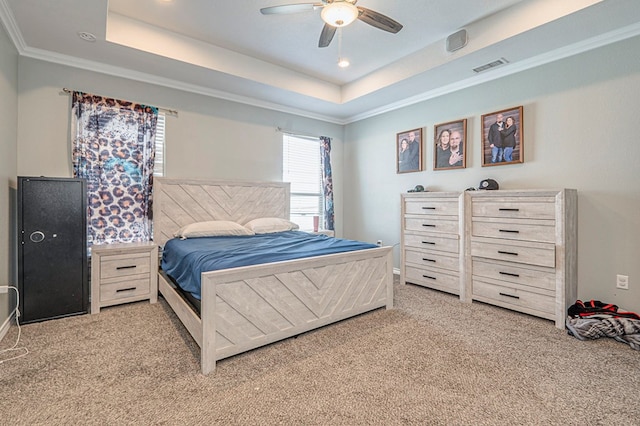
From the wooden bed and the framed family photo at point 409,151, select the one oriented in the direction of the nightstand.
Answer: the framed family photo

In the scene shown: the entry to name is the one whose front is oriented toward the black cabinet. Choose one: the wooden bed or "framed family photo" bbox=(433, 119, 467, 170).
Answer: the framed family photo

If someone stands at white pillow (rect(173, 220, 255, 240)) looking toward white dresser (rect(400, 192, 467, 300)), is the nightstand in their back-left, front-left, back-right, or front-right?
back-right

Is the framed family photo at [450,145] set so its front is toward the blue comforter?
yes

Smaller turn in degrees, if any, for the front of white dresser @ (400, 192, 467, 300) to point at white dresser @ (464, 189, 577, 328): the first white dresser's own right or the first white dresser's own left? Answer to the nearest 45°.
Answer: approximately 90° to the first white dresser's own left

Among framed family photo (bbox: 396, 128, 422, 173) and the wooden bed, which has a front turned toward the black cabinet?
the framed family photo

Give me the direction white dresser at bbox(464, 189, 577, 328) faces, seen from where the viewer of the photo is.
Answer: facing the viewer and to the left of the viewer

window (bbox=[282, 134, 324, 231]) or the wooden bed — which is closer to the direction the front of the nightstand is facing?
the wooden bed

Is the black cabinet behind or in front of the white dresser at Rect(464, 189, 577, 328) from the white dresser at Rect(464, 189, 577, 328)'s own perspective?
in front

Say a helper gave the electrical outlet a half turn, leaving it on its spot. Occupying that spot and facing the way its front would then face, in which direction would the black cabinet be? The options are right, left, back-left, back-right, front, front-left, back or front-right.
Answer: back-left

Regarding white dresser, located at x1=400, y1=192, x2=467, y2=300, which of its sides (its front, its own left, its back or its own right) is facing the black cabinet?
front

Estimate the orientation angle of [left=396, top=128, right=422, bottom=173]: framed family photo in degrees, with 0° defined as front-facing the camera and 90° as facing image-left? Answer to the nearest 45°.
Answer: approximately 45°

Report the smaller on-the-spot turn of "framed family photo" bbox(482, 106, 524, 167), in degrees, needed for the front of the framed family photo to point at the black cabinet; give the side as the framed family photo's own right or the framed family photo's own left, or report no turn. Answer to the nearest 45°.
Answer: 0° — it already faces it

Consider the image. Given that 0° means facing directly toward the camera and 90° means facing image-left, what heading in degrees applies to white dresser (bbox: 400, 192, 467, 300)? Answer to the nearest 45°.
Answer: approximately 45°
